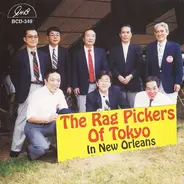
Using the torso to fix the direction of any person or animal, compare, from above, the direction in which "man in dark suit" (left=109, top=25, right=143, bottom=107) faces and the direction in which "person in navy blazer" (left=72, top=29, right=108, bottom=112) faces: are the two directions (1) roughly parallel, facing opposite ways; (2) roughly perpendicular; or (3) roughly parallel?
roughly parallel

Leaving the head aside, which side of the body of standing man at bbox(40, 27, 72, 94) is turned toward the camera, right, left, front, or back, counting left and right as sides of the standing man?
front

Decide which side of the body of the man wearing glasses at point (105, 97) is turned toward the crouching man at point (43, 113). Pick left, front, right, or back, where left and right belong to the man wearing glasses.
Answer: right

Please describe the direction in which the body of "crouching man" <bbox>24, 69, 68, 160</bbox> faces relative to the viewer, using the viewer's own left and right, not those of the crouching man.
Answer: facing the viewer and to the right of the viewer

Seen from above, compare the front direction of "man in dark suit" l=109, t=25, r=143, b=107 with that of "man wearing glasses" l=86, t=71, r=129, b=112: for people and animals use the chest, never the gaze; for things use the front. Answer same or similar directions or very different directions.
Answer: same or similar directions

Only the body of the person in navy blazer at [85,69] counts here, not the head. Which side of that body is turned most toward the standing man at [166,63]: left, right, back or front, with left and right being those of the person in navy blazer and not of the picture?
left

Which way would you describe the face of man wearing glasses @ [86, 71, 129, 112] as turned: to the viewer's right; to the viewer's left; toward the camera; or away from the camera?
toward the camera

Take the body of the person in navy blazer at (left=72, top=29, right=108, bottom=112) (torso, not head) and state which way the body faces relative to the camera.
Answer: toward the camera

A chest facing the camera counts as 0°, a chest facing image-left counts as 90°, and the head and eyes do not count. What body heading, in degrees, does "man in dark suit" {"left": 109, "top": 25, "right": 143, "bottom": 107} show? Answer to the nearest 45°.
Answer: approximately 0°

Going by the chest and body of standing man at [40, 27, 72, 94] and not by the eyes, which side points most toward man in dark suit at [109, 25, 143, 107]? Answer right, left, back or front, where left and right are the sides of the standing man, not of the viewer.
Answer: left

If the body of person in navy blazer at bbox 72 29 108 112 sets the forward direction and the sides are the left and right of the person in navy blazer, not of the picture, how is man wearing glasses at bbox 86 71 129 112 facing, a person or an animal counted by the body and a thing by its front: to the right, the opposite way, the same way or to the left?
the same way

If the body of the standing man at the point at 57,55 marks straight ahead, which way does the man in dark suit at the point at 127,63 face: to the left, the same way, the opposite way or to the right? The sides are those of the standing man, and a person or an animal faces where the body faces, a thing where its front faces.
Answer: the same way

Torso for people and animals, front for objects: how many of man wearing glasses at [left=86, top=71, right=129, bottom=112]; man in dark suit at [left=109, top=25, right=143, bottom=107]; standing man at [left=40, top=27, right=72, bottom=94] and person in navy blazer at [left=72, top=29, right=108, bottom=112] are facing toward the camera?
4

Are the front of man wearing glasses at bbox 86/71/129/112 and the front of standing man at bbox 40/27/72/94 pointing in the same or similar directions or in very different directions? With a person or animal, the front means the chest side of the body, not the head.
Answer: same or similar directions
